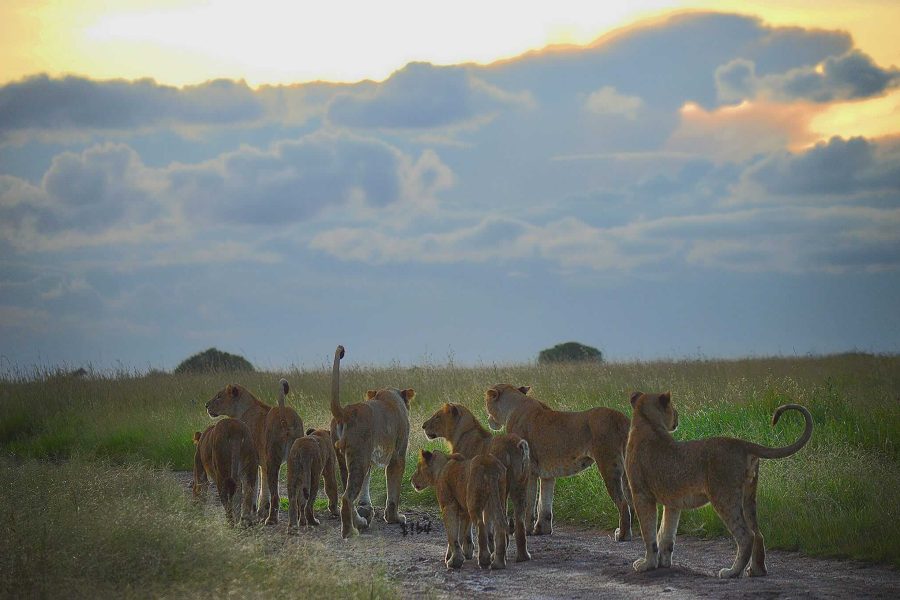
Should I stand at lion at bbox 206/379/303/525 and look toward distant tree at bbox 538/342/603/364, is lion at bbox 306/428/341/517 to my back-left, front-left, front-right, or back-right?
front-right

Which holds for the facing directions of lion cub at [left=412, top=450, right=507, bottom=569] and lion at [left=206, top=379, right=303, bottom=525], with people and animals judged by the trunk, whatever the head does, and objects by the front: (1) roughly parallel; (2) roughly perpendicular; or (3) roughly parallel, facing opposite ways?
roughly parallel

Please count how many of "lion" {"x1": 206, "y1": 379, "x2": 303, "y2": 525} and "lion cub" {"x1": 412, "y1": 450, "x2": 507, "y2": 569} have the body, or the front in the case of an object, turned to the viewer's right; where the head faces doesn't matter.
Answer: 0

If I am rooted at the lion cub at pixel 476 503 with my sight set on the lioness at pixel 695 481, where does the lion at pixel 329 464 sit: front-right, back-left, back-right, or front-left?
back-left

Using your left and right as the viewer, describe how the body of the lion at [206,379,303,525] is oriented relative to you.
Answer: facing away from the viewer and to the left of the viewer

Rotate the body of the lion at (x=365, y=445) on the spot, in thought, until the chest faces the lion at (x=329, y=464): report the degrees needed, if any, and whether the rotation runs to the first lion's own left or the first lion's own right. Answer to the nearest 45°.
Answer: approximately 90° to the first lion's own left

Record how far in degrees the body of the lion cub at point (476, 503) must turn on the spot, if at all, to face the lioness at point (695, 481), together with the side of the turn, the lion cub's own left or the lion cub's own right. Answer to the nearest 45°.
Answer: approximately 135° to the lion cub's own right

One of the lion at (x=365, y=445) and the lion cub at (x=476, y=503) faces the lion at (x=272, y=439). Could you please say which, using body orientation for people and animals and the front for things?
the lion cub

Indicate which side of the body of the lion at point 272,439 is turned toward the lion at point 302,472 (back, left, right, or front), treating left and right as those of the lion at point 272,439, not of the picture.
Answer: back

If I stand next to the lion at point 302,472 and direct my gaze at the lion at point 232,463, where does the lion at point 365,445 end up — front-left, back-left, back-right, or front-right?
back-right

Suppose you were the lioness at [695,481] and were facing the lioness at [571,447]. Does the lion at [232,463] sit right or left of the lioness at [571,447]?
left

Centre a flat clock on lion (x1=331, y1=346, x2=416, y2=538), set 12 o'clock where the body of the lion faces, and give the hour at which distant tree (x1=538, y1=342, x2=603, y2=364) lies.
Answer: The distant tree is roughly at 11 o'clock from the lion.

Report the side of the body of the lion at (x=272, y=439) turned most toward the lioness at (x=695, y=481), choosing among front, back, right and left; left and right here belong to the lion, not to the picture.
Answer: back

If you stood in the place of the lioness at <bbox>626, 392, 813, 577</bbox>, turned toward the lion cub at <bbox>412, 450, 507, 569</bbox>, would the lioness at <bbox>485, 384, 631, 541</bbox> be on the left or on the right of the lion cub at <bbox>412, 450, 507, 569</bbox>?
right

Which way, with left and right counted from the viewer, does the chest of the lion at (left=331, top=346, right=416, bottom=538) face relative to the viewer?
facing away from the viewer and to the right of the viewer
